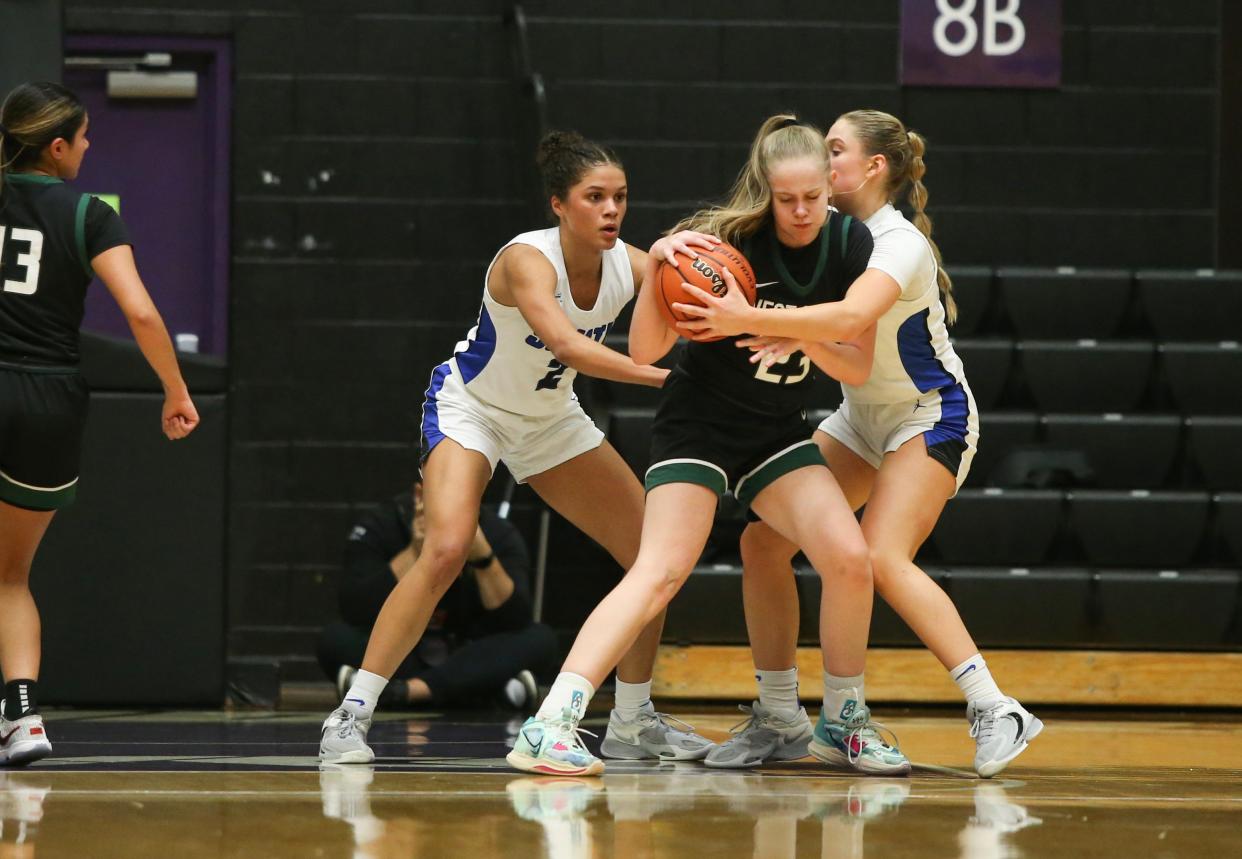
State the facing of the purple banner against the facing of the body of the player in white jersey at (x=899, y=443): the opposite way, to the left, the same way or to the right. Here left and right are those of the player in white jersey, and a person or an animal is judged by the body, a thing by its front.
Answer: to the left

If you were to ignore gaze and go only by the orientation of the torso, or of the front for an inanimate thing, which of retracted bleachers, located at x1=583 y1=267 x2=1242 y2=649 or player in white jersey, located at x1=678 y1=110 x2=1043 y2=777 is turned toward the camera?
the retracted bleachers

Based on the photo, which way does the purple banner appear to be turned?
toward the camera

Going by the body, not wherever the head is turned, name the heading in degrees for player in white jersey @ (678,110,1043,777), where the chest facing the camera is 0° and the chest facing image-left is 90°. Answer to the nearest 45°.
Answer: approximately 90°

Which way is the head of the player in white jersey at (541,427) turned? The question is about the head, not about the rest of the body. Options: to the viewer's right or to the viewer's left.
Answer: to the viewer's right

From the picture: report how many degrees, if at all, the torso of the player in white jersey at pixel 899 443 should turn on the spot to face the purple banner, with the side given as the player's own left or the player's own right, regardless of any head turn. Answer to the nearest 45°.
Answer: approximately 90° to the player's own right

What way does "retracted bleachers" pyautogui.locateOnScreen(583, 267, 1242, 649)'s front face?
toward the camera

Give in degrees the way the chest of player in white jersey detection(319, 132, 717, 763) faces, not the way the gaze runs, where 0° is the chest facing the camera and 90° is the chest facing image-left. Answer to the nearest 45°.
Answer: approximately 315°

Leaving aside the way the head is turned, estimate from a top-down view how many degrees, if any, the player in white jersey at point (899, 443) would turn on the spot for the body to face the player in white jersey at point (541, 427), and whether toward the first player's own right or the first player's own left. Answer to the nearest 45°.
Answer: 0° — they already face them

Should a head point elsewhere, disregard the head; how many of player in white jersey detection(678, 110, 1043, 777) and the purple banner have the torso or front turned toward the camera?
1

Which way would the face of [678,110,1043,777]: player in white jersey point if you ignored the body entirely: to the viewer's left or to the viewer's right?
to the viewer's left
